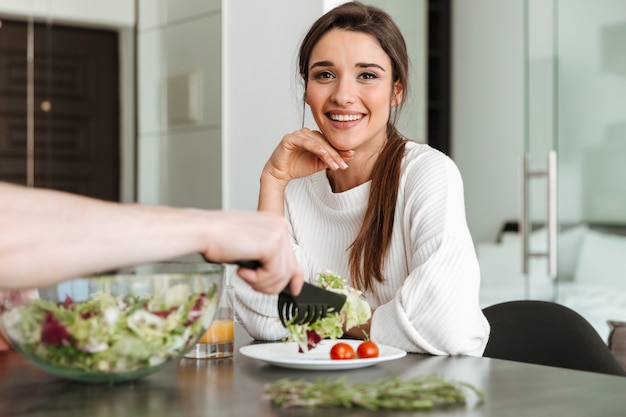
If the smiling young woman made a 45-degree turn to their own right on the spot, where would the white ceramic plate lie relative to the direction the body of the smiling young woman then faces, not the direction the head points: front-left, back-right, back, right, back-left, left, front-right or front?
left

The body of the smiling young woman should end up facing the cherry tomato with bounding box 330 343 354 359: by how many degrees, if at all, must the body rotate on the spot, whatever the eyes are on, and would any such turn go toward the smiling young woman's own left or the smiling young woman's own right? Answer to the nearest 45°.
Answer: approximately 45° to the smiling young woman's own left

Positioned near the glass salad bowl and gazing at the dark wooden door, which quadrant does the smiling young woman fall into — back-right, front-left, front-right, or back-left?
front-right

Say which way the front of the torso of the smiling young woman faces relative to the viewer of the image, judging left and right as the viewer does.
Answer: facing the viewer and to the left of the viewer

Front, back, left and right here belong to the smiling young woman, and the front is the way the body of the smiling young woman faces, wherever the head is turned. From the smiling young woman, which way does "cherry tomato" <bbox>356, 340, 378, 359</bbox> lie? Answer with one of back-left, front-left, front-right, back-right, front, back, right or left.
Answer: front-left

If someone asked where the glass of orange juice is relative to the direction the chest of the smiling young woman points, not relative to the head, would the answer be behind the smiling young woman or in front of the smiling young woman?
in front

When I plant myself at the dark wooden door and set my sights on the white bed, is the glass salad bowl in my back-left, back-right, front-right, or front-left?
front-right

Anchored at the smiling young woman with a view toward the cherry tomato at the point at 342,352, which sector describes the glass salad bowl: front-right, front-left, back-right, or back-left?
front-right
